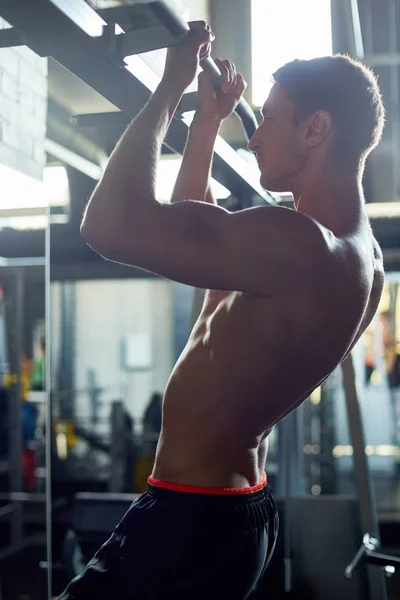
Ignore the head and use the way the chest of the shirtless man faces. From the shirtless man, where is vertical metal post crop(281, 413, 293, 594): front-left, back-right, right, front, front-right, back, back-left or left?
right

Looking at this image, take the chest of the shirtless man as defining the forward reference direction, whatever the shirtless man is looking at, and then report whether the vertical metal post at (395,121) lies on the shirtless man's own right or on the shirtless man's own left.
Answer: on the shirtless man's own right
